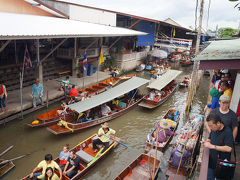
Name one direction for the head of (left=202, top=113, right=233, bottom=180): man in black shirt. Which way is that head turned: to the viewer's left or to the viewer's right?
to the viewer's left

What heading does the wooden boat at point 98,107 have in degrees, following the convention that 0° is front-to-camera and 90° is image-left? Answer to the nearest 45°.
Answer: approximately 45°

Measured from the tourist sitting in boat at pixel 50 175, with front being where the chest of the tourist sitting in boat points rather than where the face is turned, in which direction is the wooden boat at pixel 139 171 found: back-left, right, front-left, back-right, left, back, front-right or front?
back-left

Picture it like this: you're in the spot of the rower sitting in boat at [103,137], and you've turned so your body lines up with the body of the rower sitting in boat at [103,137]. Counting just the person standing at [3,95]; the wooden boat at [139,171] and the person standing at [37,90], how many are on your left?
1

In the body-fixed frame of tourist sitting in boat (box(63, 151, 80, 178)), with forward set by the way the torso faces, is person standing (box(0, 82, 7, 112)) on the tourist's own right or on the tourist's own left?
on the tourist's own right

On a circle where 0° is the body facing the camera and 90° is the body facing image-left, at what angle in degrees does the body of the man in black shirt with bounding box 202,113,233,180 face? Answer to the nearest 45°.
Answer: approximately 45°

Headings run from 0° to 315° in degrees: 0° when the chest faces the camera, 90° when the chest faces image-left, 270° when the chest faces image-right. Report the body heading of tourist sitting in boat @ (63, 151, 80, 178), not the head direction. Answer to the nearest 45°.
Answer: approximately 45°
